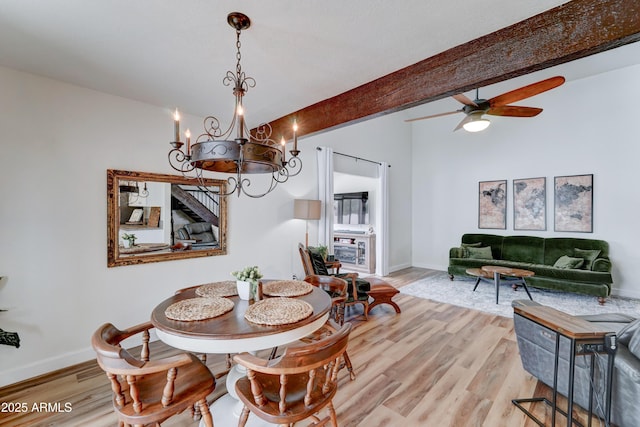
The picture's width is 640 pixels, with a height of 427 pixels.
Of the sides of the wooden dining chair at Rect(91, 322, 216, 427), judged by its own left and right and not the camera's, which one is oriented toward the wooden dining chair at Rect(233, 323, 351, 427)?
right

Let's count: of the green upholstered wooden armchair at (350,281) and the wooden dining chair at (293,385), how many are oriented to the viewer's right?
1

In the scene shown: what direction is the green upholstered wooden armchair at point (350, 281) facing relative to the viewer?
to the viewer's right

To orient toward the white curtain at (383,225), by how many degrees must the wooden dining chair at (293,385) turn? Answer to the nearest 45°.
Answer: approximately 90° to its right

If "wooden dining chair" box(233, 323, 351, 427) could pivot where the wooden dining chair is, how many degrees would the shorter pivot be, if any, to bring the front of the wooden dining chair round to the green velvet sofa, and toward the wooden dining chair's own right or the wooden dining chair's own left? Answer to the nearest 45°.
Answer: approximately 90° to the wooden dining chair's own right

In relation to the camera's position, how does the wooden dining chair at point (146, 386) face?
facing away from the viewer and to the right of the viewer

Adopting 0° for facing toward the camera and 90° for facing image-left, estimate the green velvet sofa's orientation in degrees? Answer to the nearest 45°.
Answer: approximately 45°

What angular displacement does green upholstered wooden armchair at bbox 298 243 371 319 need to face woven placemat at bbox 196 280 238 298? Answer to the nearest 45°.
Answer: approximately 135° to its right
